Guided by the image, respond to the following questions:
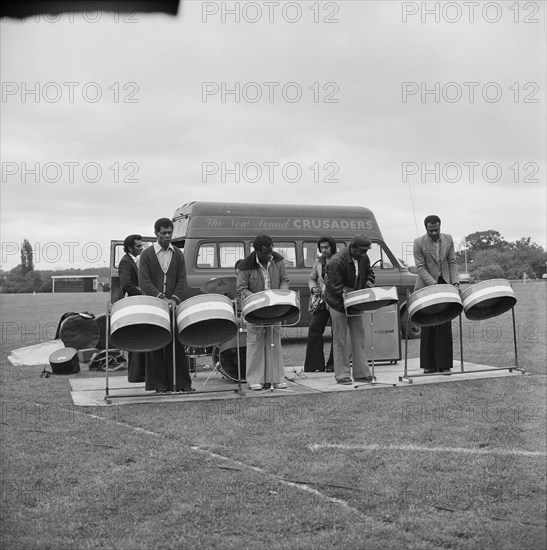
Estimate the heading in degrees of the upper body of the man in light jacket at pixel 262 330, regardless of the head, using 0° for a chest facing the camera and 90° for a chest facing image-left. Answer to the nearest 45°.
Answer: approximately 0°

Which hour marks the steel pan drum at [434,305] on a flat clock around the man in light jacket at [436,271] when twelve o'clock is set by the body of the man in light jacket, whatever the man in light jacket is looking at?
The steel pan drum is roughly at 12 o'clock from the man in light jacket.

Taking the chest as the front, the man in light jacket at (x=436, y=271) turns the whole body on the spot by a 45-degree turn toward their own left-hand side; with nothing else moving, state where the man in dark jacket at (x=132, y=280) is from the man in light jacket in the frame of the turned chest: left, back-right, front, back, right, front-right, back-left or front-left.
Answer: back-right

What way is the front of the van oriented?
to the viewer's right

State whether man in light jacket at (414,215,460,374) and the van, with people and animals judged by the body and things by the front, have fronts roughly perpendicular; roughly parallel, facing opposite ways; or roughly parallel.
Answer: roughly perpendicular

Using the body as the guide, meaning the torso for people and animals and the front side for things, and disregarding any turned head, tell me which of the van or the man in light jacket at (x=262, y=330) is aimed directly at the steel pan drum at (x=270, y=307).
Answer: the man in light jacket

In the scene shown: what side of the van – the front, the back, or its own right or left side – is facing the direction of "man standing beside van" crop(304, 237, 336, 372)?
right

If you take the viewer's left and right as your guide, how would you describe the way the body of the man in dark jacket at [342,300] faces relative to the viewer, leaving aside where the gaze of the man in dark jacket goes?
facing the viewer and to the right of the viewer

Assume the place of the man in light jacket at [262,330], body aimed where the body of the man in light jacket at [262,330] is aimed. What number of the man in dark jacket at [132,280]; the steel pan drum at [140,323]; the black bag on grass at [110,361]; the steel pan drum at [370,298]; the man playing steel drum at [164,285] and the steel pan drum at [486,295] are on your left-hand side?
2

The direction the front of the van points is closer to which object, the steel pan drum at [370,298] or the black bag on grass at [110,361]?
the steel pan drum

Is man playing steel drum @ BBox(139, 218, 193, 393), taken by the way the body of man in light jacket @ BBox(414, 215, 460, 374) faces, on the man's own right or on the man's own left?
on the man's own right

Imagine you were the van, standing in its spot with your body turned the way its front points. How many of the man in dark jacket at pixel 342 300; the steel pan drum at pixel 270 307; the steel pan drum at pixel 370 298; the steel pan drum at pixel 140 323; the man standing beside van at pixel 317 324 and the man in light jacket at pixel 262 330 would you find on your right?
6

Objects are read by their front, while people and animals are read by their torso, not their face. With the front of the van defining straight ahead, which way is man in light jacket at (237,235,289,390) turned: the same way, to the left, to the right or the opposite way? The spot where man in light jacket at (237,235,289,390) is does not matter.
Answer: to the right
